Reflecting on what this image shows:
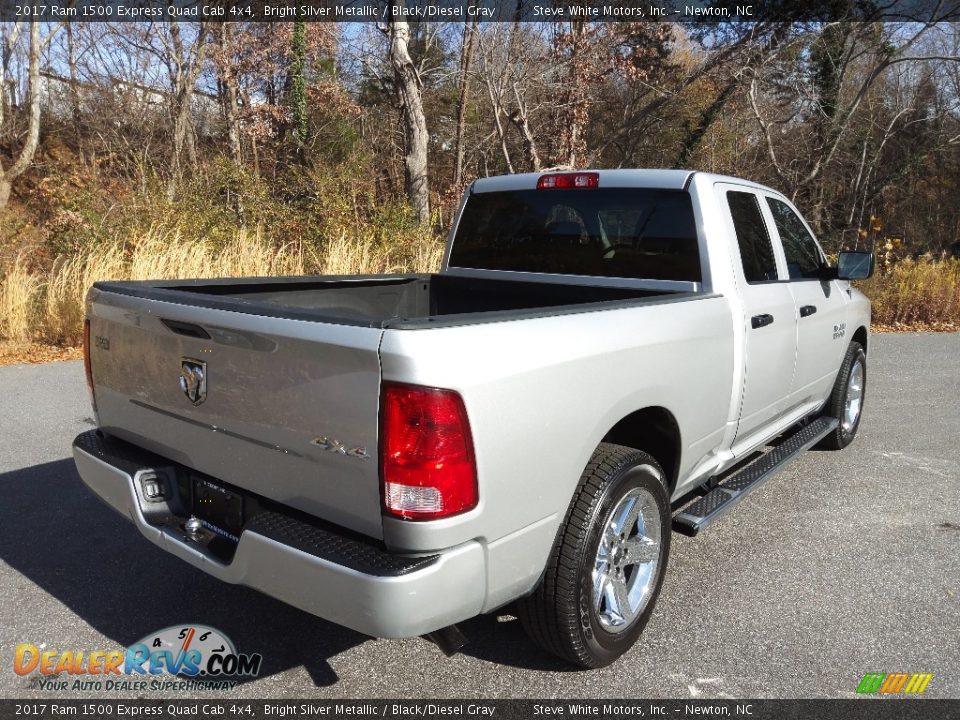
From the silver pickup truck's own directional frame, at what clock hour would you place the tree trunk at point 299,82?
The tree trunk is roughly at 10 o'clock from the silver pickup truck.

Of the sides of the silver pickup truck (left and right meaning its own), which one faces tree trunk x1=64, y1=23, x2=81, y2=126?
left

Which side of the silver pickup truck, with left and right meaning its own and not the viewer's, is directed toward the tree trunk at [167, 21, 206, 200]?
left

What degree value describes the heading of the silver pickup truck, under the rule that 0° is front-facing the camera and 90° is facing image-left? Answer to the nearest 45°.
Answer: approximately 225°

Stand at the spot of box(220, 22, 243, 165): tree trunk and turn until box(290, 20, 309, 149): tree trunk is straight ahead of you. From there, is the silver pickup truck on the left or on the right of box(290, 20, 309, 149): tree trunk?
right

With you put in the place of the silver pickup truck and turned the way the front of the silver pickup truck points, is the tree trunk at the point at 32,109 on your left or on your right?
on your left

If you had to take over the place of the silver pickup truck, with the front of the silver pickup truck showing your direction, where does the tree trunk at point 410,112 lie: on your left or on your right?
on your left

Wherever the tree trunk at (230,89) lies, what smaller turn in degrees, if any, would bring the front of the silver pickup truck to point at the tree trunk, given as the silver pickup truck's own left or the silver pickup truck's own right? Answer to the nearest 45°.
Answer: approximately 45° to the silver pickup truck's own left
